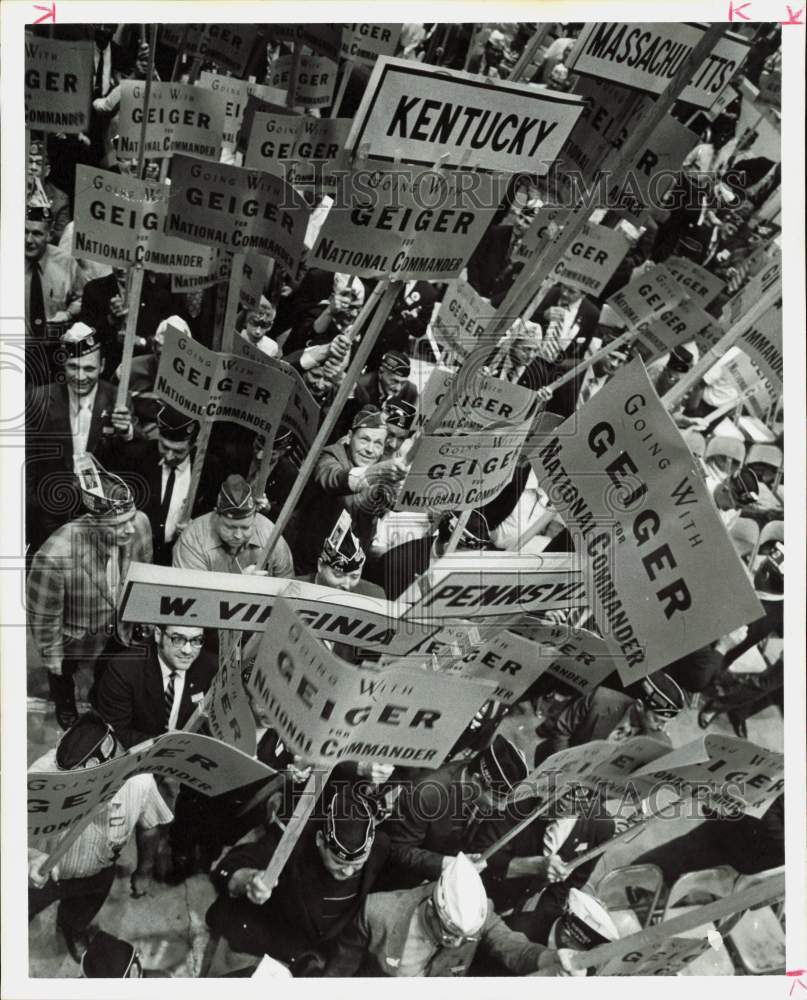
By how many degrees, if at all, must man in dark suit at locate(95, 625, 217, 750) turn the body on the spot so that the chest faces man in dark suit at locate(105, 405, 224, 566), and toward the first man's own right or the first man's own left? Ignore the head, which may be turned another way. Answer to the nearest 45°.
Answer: approximately 135° to the first man's own left

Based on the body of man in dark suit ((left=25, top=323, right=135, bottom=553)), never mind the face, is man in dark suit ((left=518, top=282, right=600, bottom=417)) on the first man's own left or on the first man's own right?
on the first man's own left

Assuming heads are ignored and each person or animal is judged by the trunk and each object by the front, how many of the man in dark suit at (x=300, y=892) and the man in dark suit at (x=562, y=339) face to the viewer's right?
0

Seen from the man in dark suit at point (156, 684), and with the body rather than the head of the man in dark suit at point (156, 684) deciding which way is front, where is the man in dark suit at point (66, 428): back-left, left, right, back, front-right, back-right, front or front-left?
back

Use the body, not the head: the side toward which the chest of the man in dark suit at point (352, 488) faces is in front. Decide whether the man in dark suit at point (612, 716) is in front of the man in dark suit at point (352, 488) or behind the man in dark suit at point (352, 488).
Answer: in front

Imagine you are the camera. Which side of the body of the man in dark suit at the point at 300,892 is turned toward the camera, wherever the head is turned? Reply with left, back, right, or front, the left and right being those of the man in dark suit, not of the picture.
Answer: front

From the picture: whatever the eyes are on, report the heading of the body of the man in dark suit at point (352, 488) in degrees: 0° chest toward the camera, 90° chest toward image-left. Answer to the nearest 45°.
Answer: approximately 315°

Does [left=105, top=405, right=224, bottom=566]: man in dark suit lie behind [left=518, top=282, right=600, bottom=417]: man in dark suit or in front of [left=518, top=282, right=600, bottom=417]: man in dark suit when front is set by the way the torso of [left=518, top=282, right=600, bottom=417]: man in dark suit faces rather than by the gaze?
in front

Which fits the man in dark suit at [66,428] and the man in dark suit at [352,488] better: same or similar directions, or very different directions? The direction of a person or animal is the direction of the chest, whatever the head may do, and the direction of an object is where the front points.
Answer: same or similar directions

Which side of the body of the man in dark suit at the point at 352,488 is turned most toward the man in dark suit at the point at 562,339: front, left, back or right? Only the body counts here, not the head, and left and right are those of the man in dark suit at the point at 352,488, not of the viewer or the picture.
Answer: left

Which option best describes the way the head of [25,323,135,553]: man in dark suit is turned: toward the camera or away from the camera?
toward the camera

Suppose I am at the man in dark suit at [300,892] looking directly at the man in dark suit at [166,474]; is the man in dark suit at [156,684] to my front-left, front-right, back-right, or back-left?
front-left

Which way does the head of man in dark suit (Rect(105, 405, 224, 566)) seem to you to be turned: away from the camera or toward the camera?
toward the camera

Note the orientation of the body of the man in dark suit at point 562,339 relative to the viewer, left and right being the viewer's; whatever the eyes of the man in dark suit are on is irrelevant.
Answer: facing the viewer and to the left of the viewer
